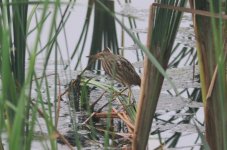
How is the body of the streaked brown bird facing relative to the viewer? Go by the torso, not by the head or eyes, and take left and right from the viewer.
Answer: facing to the left of the viewer
